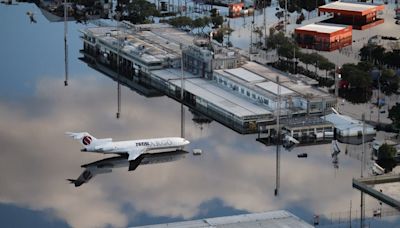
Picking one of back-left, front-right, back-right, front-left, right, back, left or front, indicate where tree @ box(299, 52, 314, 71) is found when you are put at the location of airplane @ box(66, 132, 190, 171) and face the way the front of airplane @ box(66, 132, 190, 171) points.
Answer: front-left

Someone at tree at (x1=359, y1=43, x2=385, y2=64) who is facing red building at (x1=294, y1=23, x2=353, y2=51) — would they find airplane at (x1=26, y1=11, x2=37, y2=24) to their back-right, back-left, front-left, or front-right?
front-left

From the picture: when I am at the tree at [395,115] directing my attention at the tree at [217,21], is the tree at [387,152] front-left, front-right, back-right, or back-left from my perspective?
back-left

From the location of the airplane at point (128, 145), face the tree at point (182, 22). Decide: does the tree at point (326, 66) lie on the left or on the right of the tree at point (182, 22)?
right

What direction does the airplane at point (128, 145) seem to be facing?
to the viewer's right

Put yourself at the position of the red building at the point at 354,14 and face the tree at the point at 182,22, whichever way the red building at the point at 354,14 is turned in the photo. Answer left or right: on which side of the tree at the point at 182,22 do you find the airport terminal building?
left

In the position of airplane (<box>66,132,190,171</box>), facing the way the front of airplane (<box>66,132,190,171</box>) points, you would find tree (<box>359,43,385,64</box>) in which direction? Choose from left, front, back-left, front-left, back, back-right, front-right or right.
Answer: front-left

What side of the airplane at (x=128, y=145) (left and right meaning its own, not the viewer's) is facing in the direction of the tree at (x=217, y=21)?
left

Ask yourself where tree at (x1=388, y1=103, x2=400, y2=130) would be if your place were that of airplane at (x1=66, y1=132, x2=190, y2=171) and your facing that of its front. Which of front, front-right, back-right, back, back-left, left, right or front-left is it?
front

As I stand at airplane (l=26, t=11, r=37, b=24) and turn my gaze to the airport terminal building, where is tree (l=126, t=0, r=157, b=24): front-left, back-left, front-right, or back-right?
front-left

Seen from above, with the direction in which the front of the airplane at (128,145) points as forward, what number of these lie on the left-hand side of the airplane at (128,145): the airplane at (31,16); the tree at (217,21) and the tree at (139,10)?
3

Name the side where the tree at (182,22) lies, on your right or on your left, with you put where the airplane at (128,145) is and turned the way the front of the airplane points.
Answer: on your left

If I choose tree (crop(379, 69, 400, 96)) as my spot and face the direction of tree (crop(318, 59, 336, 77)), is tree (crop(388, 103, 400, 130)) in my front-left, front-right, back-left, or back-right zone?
back-left

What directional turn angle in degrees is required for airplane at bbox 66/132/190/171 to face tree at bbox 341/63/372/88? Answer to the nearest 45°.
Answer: approximately 45° to its left

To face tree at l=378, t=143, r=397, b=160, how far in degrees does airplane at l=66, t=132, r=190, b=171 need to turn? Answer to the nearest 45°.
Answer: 0° — it already faces it

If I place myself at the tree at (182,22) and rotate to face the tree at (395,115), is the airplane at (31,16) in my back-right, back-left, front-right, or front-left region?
back-right

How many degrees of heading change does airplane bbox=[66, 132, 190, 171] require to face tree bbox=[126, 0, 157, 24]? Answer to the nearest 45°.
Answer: approximately 90° to its left
